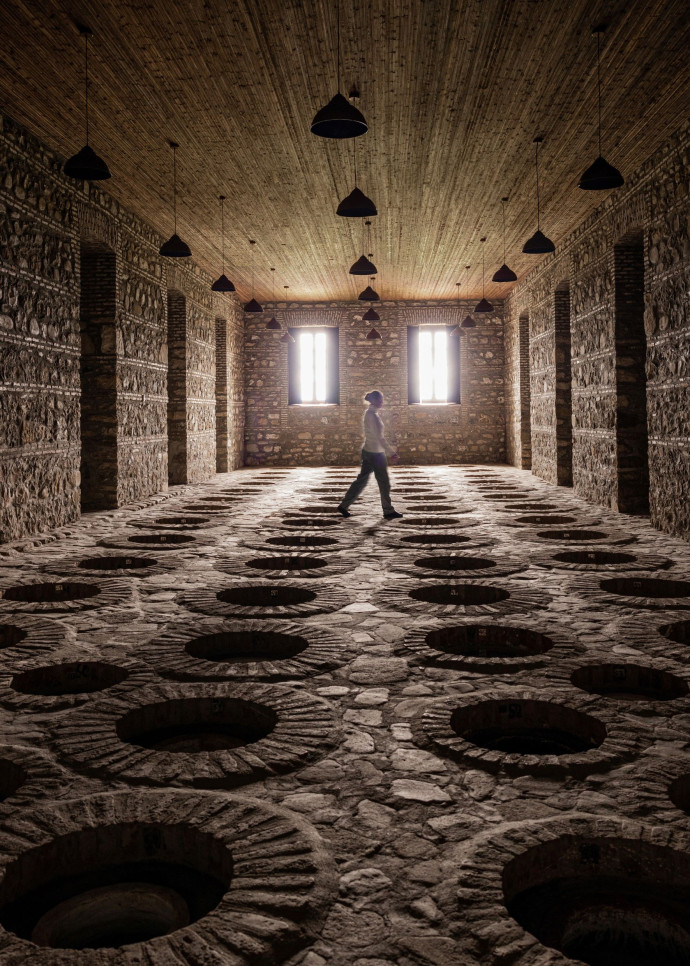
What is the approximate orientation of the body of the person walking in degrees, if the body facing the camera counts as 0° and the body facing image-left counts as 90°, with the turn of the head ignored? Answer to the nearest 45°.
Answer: approximately 270°
